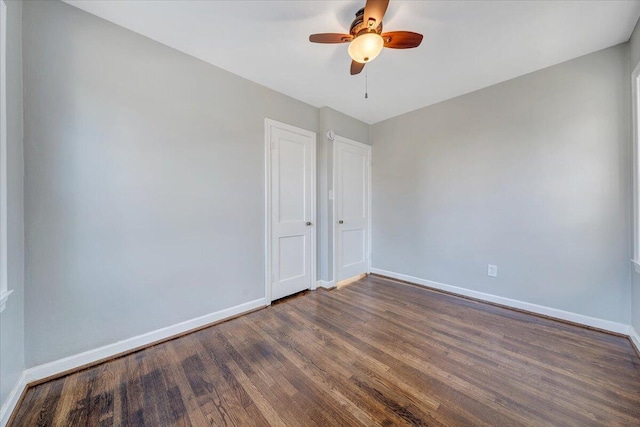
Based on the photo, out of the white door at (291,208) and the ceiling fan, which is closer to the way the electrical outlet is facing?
the ceiling fan

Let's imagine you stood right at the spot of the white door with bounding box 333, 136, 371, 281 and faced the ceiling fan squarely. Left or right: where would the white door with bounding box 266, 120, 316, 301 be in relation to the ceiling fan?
right

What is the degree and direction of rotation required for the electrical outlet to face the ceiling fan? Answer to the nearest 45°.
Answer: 0° — it already faces it

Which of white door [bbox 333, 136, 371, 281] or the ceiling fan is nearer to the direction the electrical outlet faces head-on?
the ceiling fan
